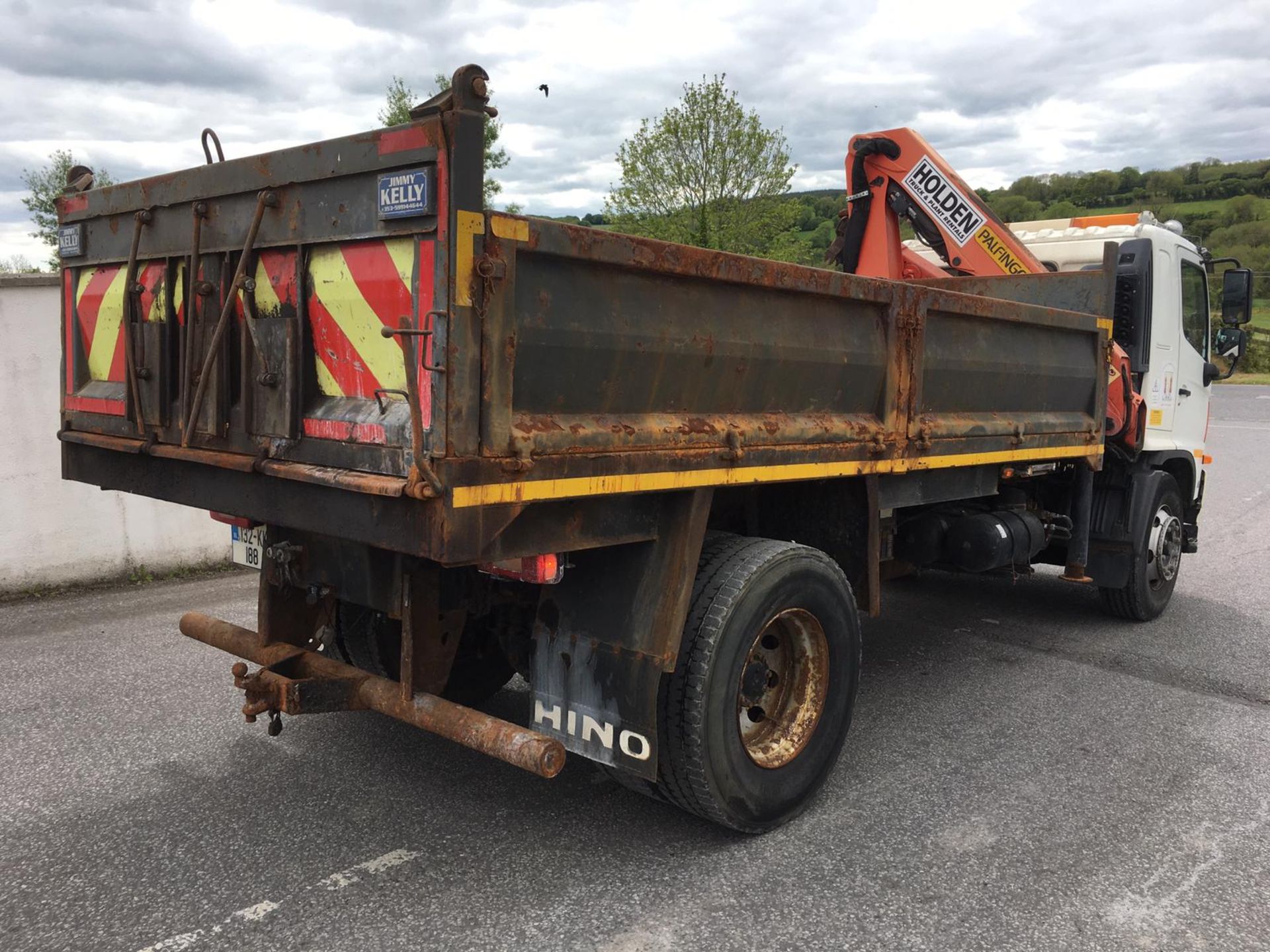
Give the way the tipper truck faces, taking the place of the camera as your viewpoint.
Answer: facing away from the viewer and to the right of the viewer

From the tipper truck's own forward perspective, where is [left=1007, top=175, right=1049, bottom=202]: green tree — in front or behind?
in front

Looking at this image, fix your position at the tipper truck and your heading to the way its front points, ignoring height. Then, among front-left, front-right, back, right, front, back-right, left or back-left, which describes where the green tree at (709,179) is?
front-left
